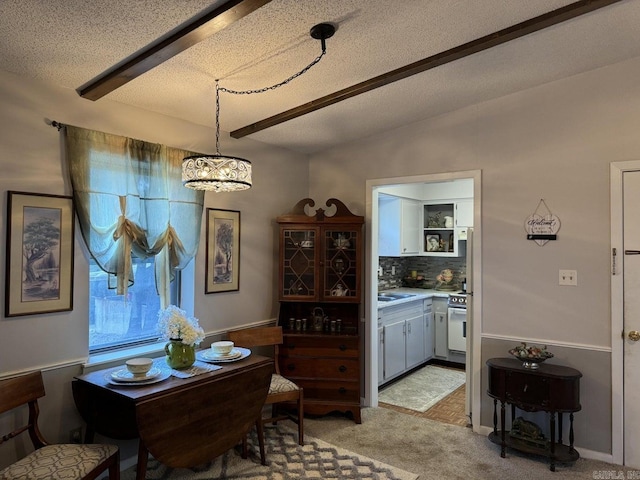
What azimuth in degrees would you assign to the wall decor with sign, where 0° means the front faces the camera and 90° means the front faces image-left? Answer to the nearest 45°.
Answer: approximately 0°

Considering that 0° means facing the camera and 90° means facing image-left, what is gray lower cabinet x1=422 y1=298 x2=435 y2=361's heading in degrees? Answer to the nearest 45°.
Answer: approximately 315°

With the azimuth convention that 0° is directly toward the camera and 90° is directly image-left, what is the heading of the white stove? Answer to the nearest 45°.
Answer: approximately 0°

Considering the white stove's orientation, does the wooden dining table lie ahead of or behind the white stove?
ahead

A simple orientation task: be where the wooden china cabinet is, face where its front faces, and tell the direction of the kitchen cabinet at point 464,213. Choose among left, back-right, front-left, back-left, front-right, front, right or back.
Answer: back-left

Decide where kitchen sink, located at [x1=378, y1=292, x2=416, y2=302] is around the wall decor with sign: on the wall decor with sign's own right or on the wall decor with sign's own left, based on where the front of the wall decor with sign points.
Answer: on the wall decor with sign's own right

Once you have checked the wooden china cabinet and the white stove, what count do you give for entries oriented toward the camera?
2

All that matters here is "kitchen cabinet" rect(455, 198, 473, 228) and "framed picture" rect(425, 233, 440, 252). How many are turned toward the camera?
2

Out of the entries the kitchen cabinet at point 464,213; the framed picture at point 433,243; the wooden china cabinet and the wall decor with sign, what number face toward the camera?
4

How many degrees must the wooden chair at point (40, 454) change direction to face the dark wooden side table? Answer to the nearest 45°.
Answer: approximately 45° to its left

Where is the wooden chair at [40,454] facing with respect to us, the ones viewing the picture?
facing the viewer and to the right of the viewer

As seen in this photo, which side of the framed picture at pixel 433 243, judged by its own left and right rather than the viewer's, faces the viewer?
front

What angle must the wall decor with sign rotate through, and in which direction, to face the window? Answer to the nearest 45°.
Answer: approximately 45° to its right

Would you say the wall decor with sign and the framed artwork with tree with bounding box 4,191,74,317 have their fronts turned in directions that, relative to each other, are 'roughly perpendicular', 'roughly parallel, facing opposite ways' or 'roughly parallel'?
roughly perpendicular

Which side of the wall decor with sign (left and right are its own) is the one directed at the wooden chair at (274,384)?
right

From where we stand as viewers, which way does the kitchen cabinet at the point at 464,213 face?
facing the viewer

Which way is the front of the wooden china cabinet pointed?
toward the camera
